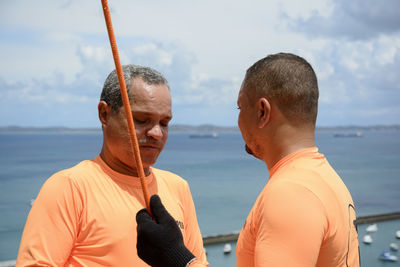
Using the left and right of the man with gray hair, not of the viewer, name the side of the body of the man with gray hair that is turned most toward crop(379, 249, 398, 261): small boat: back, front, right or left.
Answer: left

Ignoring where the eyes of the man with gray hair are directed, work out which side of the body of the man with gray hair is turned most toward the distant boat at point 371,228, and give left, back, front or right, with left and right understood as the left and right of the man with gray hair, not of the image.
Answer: left

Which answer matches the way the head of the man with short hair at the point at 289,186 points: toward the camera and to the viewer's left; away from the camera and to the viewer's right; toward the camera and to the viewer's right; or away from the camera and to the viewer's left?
away from the camera and to the viewer's left

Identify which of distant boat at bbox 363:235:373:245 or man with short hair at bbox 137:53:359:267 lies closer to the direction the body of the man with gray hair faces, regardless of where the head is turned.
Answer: the man with short hair
